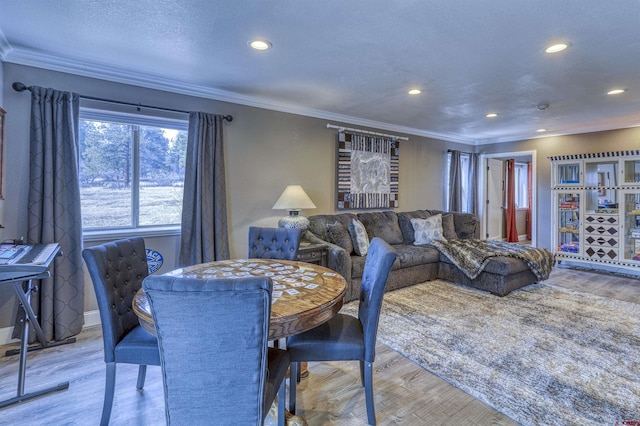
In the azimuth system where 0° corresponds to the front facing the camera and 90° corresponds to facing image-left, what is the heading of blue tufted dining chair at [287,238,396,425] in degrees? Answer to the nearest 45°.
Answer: approximately 90°

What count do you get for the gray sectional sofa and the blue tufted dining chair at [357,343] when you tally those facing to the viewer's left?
1

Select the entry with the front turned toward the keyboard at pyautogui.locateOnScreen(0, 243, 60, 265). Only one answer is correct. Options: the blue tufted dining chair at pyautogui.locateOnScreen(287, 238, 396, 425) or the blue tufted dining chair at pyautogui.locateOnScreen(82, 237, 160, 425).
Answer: the blue tufted dining chair at pyautogui.locateOnScreen(287, 238, 396, 425)

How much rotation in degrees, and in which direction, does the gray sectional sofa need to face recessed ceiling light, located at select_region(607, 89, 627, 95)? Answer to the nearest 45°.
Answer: approximately 45° to its left

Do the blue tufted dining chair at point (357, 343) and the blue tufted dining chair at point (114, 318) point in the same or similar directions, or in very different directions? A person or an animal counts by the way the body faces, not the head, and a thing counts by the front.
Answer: very different directions

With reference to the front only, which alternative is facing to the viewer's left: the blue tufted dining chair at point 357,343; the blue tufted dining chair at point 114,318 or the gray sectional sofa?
the blue tufted dining chair at point 357,343

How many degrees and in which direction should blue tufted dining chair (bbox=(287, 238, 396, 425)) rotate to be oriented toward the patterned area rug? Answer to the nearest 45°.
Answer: approximately 135° to its right

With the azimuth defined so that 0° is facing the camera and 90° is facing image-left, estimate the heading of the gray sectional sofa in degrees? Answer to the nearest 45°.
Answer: approximately 315°

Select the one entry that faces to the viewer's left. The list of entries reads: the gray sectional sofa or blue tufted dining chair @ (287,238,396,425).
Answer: the blue tufted dining chair
